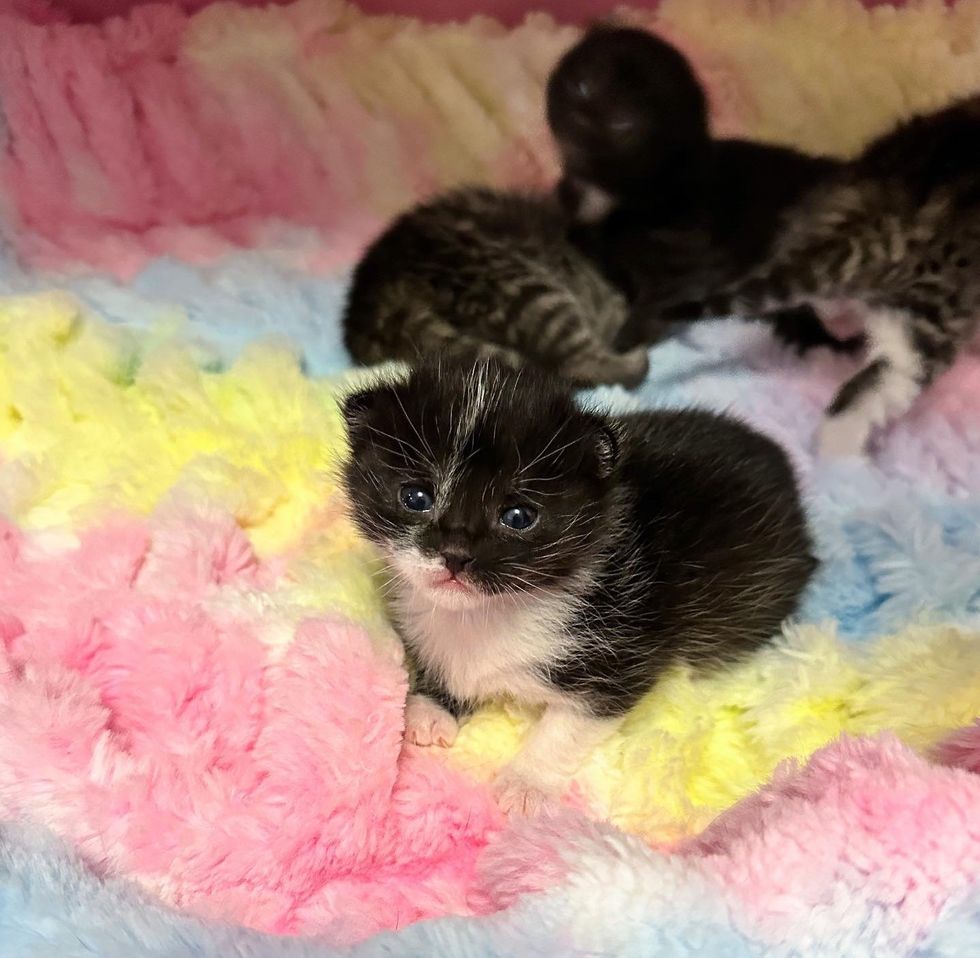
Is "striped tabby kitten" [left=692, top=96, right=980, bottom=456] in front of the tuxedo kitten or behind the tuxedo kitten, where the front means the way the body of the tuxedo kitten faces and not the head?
behind

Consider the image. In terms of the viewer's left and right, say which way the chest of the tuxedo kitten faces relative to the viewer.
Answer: facing the viewer and to the left of the viewer

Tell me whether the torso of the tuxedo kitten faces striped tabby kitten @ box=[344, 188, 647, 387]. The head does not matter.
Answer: no

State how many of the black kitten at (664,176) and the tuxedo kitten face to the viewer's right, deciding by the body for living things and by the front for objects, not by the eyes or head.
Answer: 0

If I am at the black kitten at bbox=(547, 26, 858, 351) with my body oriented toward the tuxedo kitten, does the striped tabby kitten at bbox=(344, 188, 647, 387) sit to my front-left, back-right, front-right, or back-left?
front-right

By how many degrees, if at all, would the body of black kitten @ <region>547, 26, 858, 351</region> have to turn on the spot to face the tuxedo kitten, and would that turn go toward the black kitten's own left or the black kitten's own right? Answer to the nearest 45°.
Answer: approximately 45° to the black kitten's own left
